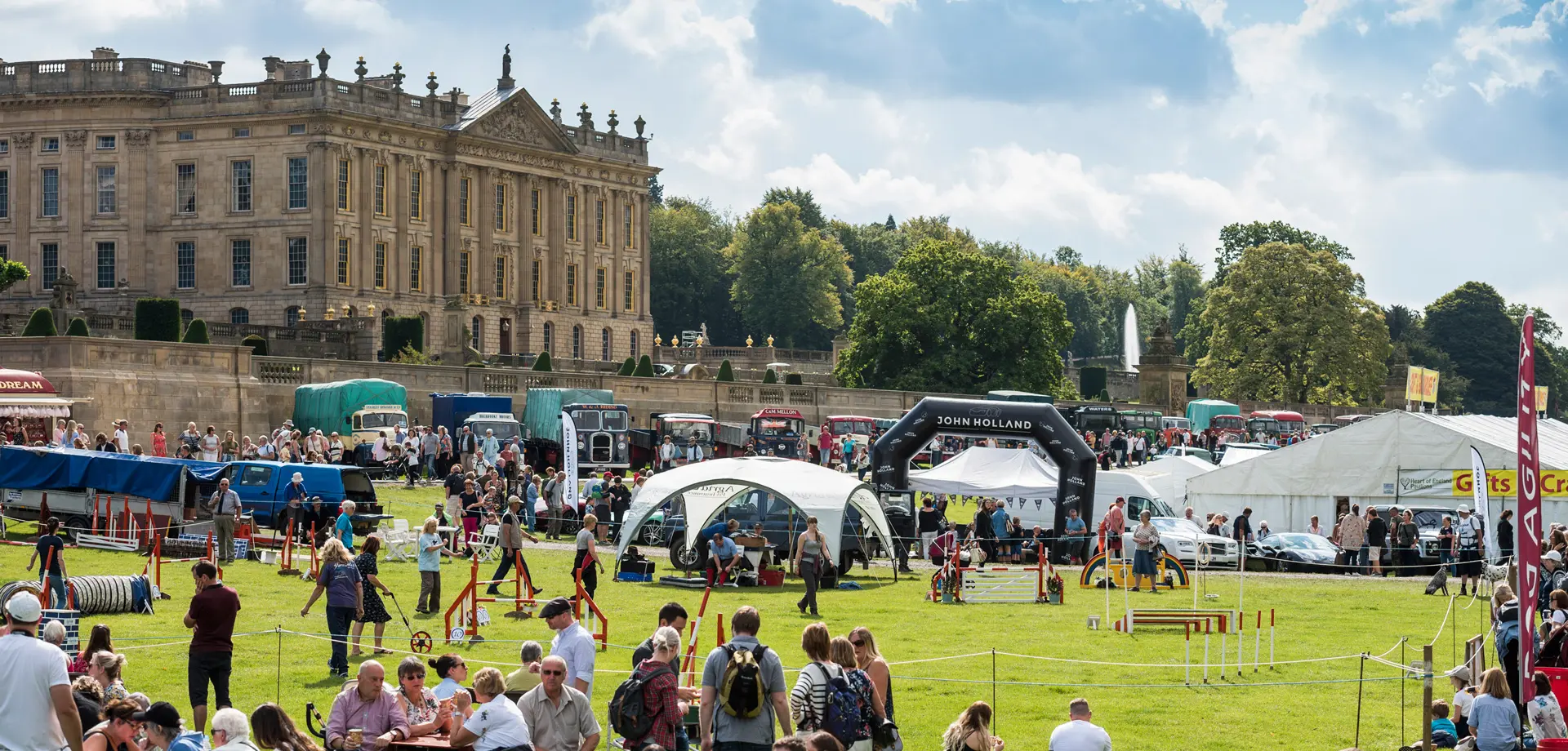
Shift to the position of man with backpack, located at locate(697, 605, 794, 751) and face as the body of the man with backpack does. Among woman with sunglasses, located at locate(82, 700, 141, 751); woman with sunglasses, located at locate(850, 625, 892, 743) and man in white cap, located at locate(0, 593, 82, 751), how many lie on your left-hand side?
2

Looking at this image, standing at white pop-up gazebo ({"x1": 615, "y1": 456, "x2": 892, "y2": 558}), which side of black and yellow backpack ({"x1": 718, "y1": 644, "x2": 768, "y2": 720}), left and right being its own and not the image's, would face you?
back

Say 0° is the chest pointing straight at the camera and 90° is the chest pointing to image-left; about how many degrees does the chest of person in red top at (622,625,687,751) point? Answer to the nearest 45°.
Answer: approximately 225°

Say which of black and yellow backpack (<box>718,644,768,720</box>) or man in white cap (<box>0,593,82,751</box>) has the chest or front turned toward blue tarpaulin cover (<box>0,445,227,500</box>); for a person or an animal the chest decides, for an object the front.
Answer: the man in white cap

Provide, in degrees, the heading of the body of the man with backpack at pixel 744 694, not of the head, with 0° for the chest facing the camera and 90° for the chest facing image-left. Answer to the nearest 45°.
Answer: approximately 180°

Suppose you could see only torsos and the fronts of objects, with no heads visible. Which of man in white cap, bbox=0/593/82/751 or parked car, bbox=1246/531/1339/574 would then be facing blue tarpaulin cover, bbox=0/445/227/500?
the man in white cap

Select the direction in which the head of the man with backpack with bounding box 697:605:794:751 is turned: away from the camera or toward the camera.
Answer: away from the camera

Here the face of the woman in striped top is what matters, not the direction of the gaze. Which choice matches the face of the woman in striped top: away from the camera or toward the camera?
away from the camera

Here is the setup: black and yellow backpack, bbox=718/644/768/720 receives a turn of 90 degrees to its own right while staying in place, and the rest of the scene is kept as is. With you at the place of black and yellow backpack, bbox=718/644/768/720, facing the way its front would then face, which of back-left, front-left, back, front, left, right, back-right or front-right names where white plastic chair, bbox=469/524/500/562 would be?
right
